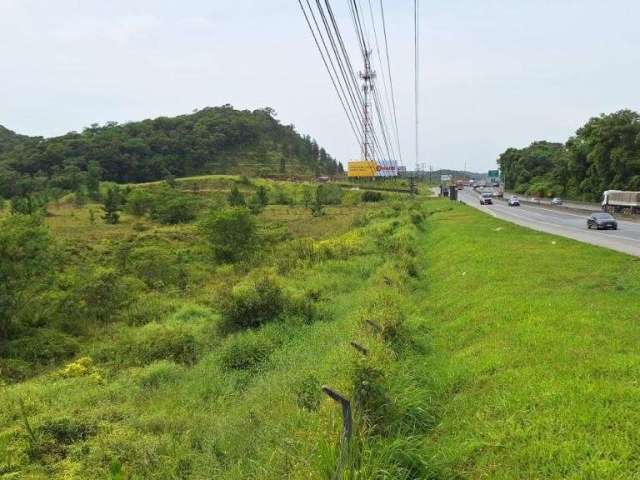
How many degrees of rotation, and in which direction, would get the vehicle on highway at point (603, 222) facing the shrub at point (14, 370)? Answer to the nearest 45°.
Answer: approximately 90° to its right

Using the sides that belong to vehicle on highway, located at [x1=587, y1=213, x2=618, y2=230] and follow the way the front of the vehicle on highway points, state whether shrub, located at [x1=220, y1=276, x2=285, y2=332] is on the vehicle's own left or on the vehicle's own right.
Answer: on the vehicle's own right

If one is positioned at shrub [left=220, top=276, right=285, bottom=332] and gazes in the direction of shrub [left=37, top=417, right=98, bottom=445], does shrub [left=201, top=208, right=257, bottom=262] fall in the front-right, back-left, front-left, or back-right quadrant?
back-right

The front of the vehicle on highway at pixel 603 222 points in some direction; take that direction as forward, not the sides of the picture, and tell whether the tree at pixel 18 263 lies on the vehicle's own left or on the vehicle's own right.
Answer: on the vehicle's own right

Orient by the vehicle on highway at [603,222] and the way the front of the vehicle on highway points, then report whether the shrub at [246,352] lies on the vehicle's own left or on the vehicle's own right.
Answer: on the vehicle's own right

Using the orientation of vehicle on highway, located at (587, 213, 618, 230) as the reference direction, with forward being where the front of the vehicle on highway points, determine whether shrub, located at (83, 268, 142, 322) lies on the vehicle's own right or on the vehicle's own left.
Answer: on the vehicle's own right

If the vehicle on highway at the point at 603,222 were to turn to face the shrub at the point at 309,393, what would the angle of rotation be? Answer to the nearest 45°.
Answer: approximately 45° to its right
